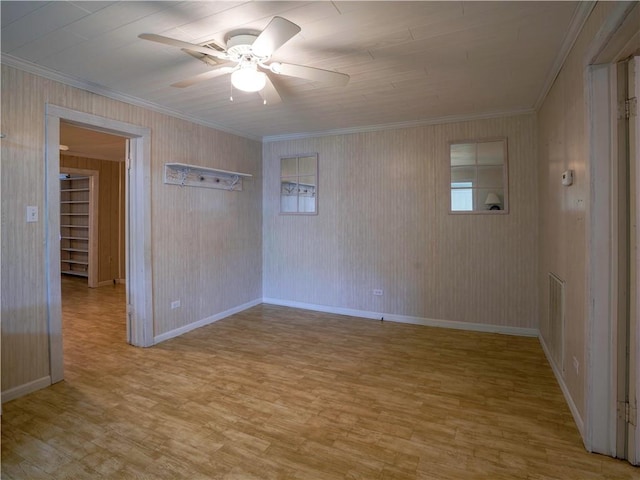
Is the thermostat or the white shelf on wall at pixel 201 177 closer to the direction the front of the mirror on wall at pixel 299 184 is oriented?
the white shelf on wall

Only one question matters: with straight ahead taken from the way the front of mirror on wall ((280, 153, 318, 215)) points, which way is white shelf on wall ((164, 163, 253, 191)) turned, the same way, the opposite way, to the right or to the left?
to the left

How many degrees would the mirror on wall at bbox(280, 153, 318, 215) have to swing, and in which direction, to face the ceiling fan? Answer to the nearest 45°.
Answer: approximately 45° to its left

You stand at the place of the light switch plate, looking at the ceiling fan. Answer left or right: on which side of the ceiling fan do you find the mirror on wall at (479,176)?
left

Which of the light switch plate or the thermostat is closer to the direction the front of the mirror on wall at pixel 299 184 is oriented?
the light switch plate

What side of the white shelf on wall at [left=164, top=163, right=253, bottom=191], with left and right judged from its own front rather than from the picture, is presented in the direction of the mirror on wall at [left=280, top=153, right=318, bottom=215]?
left

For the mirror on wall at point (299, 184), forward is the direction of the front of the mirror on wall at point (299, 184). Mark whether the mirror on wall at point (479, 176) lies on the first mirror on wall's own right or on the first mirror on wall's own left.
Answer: on the first mirror on wall's own left

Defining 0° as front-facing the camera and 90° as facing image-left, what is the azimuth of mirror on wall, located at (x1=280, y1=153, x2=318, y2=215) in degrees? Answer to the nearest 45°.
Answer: approximately 45°

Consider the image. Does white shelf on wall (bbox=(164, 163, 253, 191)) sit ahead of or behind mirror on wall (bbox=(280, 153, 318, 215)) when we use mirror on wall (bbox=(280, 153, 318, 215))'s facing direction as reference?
ahead

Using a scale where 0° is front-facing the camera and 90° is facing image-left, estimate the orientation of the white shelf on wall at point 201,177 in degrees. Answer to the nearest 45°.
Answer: approximately 315°

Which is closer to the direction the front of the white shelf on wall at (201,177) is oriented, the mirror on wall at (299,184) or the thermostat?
the thermostat
